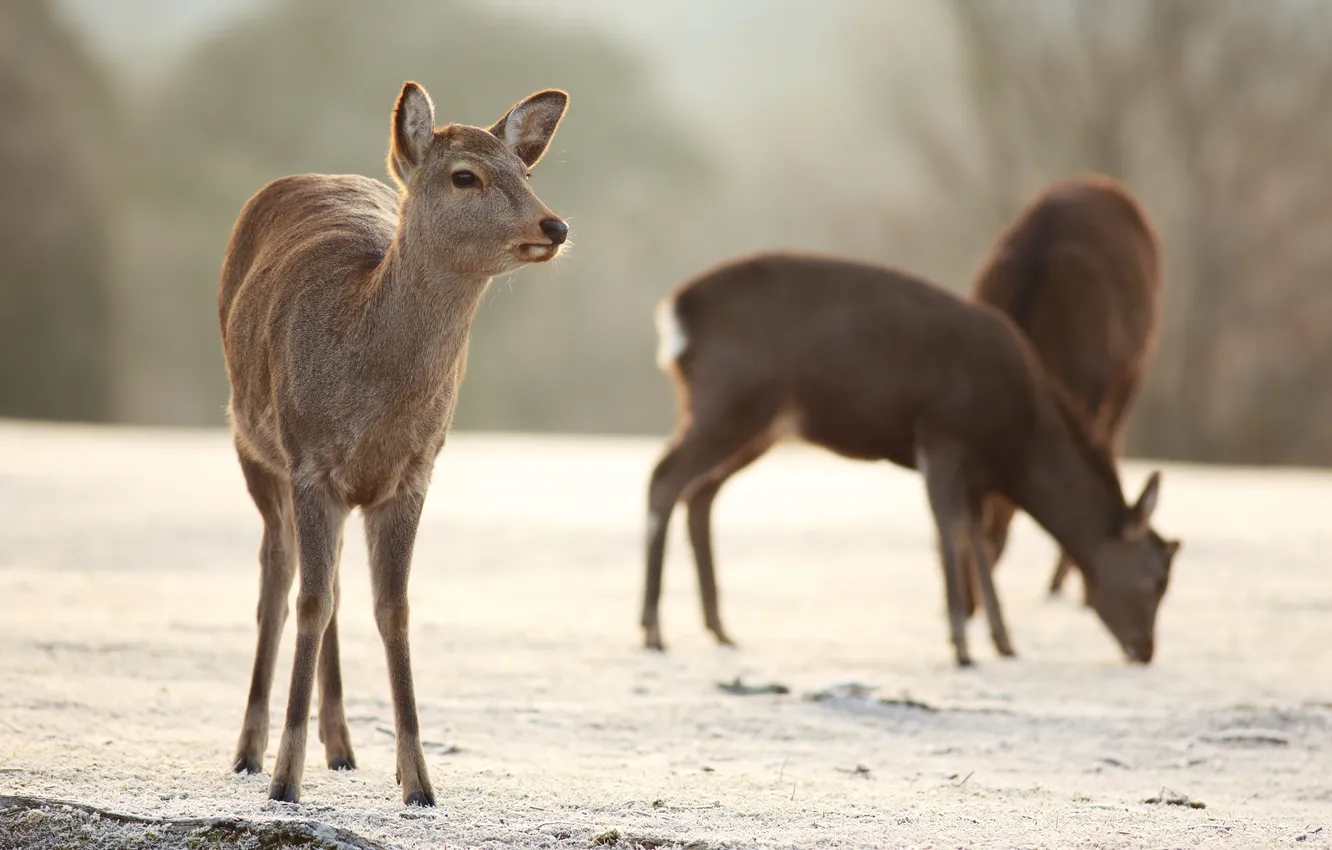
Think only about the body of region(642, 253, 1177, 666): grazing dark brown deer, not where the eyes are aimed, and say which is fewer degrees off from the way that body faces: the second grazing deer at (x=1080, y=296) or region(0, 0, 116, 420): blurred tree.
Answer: the second grazing deer

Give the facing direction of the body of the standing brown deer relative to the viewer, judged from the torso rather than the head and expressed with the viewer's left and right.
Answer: facing the viewer and to the right of the viewer

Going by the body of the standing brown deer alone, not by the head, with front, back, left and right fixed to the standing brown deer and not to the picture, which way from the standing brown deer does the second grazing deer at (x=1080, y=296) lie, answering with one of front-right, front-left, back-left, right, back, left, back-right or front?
left

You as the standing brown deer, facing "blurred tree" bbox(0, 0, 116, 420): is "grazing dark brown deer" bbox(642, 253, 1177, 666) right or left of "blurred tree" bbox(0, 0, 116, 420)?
right

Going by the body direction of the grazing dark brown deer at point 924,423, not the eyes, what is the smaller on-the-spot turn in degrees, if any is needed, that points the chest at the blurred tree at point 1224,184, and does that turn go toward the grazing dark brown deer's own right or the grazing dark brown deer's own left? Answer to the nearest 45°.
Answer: approximately 90° to the grazing dark brown deer's own left

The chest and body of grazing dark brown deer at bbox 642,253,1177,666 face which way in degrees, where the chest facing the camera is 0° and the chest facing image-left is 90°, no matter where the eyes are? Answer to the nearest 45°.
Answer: approximately 270°

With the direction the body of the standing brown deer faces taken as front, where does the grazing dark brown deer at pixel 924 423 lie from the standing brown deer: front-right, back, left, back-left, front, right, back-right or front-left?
left

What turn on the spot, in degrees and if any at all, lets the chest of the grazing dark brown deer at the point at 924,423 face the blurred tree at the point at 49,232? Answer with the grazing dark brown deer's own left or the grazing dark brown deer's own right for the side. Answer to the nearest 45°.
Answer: approximately 135° to the grazing dark brown deer's own left

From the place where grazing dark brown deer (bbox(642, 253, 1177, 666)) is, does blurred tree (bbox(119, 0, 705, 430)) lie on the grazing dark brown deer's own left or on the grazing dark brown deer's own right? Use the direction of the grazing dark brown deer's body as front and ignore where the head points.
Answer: on the grazing dark brown deer's own left
